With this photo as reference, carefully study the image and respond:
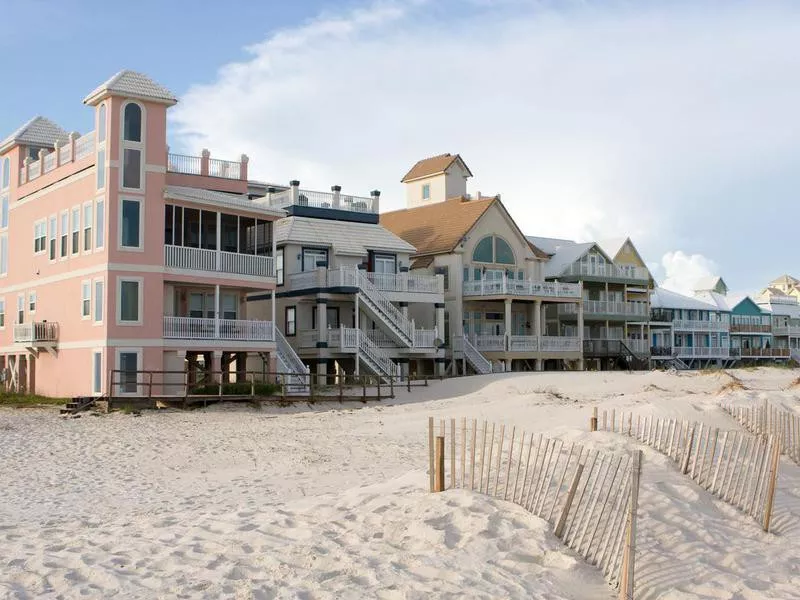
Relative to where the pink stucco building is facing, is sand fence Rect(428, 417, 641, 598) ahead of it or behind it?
ahead

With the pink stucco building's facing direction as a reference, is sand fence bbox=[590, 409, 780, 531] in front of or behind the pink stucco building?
in front

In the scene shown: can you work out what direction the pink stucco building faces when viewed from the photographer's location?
facing the viewer and to the right of the viewer

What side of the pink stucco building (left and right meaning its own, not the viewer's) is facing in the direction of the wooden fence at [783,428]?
front
